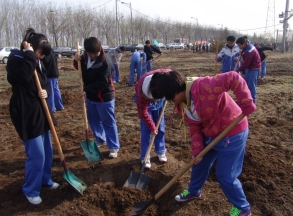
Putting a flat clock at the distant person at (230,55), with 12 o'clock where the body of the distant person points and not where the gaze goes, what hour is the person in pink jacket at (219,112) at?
The person in pink jacket is roughly at 12 o'clock from the distant person.

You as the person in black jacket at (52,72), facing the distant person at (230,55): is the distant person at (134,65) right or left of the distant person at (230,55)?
left

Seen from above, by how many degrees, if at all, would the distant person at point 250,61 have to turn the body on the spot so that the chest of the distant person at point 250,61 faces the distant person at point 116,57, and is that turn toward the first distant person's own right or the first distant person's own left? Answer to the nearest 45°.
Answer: approximately 45° to the first distant person's own right

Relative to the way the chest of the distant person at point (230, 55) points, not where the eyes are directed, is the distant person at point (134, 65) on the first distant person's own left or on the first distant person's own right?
on the first distant person's own right

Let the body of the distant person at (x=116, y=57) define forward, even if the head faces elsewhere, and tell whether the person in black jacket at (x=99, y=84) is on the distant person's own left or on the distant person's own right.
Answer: on the distant person's own right
